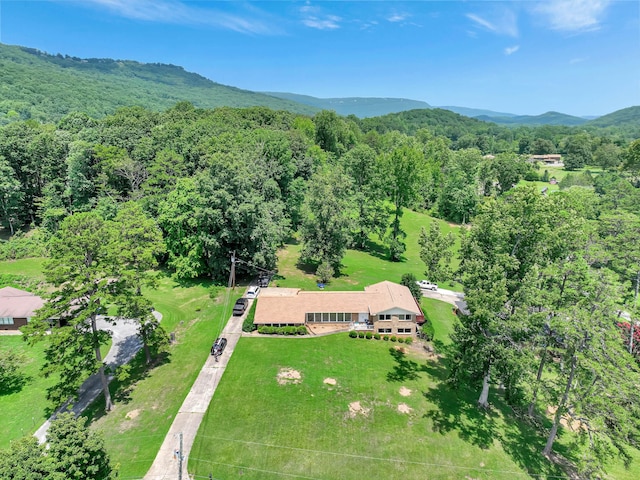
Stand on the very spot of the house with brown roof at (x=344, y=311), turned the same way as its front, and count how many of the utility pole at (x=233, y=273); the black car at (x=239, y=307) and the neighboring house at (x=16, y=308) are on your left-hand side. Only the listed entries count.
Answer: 0

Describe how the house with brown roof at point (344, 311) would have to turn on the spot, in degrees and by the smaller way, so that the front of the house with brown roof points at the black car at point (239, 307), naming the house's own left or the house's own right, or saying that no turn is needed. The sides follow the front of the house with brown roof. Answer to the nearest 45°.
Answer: approximately 90° to the house's own right

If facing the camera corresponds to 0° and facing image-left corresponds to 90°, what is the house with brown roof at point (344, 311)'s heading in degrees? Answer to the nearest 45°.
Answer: approximately 0°

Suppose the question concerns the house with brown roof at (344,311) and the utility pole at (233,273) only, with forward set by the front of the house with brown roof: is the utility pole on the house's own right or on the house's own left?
on the house's own right

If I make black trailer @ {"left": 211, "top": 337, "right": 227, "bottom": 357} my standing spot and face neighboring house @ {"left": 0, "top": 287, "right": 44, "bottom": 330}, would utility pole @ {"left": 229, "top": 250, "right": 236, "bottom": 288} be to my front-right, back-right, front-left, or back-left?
front-right

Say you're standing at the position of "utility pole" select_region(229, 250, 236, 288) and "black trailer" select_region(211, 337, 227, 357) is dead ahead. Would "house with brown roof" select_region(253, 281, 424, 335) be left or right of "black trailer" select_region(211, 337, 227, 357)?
left

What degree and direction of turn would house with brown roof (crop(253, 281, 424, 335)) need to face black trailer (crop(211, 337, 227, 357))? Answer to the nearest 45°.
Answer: approximately 45° to its right

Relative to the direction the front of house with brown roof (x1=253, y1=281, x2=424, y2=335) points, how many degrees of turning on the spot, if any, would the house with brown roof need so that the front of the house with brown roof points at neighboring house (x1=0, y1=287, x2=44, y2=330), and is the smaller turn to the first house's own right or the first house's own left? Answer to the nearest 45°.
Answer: approximately 90° to the first house's own right

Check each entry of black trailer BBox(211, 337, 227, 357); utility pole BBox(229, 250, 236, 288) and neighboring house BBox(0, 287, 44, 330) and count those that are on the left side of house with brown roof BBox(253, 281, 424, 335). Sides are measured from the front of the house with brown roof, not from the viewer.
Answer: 0
